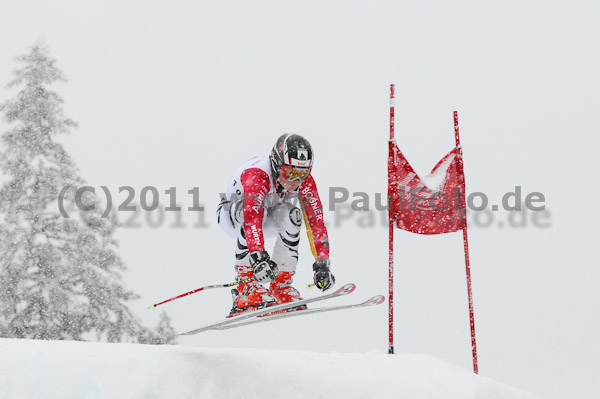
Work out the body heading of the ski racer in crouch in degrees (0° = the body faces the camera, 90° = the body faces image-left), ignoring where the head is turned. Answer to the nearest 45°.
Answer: approximately 315°

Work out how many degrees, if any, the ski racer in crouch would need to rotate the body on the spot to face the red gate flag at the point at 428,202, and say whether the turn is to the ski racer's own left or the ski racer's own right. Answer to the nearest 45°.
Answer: approximately 90° to the ski racer's own left

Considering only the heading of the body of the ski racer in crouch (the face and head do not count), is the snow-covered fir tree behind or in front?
behind
